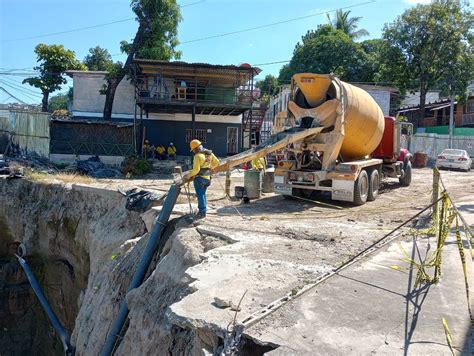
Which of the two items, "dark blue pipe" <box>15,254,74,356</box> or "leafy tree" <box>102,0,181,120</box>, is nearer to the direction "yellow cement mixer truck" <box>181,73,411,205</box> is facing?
the leafy tree

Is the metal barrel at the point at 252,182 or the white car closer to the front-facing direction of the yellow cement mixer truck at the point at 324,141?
the white car

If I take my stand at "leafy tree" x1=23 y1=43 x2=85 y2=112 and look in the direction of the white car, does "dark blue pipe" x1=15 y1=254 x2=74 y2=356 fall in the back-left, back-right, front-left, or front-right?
front-right

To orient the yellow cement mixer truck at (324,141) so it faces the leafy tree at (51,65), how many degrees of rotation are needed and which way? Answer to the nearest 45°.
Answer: approximately 90° to its left

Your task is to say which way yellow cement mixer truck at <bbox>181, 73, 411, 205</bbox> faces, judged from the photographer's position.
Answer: facing away from the viewer and to the right of the viewer

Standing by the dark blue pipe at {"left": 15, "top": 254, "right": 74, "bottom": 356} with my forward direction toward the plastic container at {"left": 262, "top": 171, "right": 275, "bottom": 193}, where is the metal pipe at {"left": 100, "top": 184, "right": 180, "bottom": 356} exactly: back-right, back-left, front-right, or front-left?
front-right

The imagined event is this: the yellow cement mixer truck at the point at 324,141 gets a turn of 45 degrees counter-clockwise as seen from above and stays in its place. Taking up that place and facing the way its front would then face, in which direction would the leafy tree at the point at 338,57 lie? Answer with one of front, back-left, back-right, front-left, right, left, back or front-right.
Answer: front

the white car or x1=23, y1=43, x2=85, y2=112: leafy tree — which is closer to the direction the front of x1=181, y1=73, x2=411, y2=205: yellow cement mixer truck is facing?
the white car

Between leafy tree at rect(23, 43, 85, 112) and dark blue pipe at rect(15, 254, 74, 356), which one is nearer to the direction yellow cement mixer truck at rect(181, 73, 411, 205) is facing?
the leafy tree

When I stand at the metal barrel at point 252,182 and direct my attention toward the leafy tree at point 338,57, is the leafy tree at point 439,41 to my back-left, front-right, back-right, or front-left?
front-right

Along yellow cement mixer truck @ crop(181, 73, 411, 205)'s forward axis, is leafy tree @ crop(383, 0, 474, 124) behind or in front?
in front

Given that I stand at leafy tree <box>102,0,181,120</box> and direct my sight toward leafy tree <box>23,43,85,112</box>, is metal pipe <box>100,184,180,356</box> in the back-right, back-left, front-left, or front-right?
back-left

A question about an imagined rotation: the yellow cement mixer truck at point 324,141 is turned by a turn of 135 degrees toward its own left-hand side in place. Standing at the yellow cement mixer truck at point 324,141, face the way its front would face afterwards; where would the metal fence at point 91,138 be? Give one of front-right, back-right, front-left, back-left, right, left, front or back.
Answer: front-right
